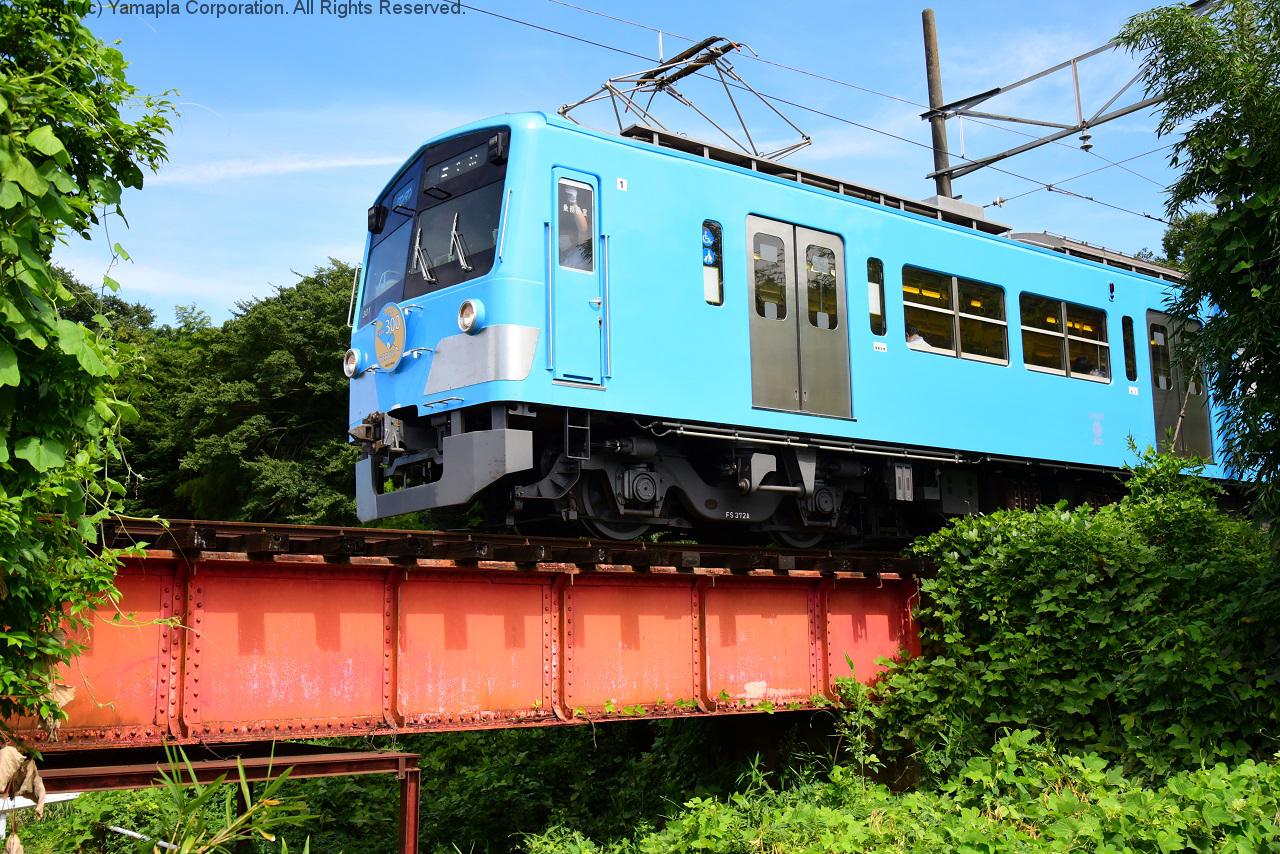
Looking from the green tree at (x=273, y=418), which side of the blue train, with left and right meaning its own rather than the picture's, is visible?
right

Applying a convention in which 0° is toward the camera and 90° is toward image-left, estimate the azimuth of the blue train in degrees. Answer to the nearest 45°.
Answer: approximately 45°

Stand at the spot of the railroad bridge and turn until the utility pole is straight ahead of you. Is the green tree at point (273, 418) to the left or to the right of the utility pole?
left
